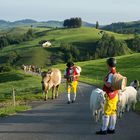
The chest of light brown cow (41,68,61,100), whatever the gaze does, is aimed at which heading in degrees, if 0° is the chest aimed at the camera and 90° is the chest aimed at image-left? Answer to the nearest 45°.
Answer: approximately 45°

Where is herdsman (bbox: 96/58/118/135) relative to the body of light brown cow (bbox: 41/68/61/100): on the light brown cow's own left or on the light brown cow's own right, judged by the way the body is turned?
on the light brown cow's own left
